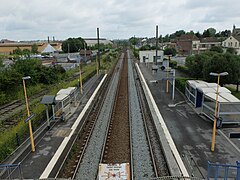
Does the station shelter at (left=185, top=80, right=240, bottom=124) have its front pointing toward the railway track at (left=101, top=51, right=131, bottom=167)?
yes

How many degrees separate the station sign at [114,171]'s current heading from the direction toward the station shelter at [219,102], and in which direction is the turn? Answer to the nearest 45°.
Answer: approximately 135° to its left

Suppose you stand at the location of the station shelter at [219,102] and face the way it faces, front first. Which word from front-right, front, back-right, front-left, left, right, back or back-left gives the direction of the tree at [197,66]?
back-right

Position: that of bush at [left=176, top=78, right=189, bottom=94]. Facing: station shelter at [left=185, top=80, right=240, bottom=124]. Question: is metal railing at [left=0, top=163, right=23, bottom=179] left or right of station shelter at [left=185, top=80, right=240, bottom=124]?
right

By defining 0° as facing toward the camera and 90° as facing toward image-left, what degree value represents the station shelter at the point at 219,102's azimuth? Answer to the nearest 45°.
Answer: approximately 45°

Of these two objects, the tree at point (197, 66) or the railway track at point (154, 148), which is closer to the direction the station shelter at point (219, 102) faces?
the railway track

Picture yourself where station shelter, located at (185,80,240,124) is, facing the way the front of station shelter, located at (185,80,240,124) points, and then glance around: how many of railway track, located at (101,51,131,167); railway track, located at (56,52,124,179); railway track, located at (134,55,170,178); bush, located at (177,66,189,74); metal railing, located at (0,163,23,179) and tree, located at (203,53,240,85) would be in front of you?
4

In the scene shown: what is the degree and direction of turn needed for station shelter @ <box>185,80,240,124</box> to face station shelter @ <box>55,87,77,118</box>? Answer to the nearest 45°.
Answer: approximately 45° to its right

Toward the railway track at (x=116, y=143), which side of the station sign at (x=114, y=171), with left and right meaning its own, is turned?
back

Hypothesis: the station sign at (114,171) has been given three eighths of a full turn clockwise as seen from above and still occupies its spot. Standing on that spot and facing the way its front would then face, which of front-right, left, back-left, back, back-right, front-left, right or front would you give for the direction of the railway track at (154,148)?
right

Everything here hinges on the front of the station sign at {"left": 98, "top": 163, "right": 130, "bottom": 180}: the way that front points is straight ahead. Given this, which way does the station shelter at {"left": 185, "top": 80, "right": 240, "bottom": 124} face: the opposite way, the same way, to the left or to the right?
to the right

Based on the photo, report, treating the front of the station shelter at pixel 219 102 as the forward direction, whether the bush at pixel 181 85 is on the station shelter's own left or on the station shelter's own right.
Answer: on the station shelter's own right

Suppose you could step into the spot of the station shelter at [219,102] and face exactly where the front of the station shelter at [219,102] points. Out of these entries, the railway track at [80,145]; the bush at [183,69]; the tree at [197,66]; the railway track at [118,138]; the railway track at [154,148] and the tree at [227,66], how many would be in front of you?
3
